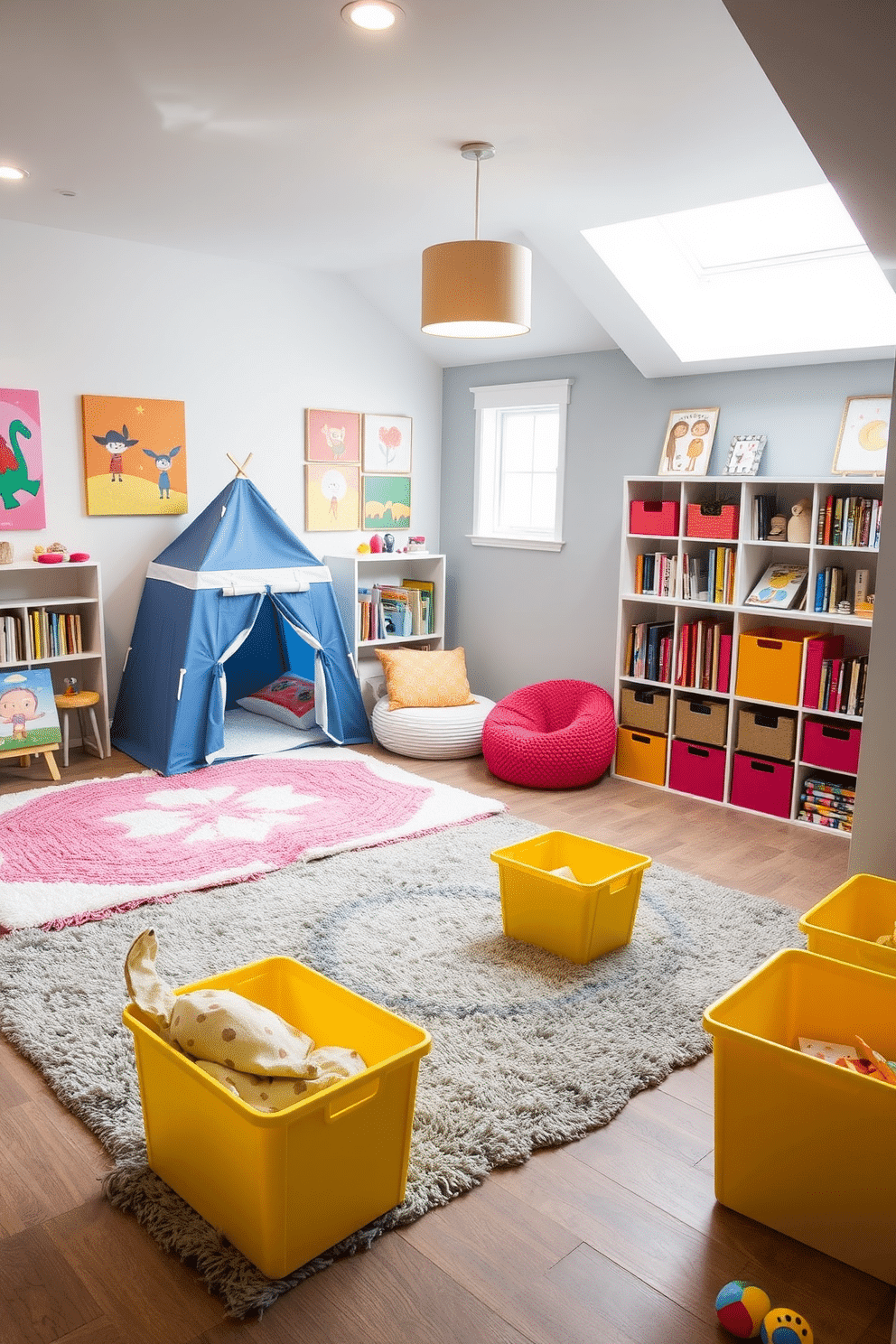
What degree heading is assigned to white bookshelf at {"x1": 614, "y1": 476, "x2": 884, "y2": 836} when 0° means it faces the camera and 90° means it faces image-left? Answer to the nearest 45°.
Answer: approximately 45°

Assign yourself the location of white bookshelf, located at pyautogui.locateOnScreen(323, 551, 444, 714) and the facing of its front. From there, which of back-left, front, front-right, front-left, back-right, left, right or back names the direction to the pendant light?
front-right

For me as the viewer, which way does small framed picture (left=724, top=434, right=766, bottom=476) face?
facing the viewer and to the left of the viewer

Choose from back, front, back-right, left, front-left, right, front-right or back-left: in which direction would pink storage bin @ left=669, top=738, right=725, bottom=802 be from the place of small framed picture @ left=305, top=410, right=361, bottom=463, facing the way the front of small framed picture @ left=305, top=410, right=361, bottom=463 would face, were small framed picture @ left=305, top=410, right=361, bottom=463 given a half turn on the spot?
back

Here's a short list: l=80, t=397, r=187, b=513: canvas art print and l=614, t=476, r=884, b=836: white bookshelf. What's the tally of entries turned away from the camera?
0

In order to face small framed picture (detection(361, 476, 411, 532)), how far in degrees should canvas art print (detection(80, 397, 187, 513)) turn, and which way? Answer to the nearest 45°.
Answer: approximately 45° to its left

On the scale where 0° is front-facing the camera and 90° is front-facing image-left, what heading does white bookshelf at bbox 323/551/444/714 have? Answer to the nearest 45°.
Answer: approximately 315°

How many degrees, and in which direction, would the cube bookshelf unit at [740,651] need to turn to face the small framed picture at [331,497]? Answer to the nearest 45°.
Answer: approximately 45° to its right

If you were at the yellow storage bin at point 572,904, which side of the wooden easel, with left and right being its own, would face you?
front

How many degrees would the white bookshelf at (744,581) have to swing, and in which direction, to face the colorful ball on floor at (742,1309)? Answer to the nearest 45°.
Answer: approximately 45° to its left

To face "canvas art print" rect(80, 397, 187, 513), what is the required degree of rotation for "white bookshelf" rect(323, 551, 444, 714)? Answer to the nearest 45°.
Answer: approximately 90° to its right
